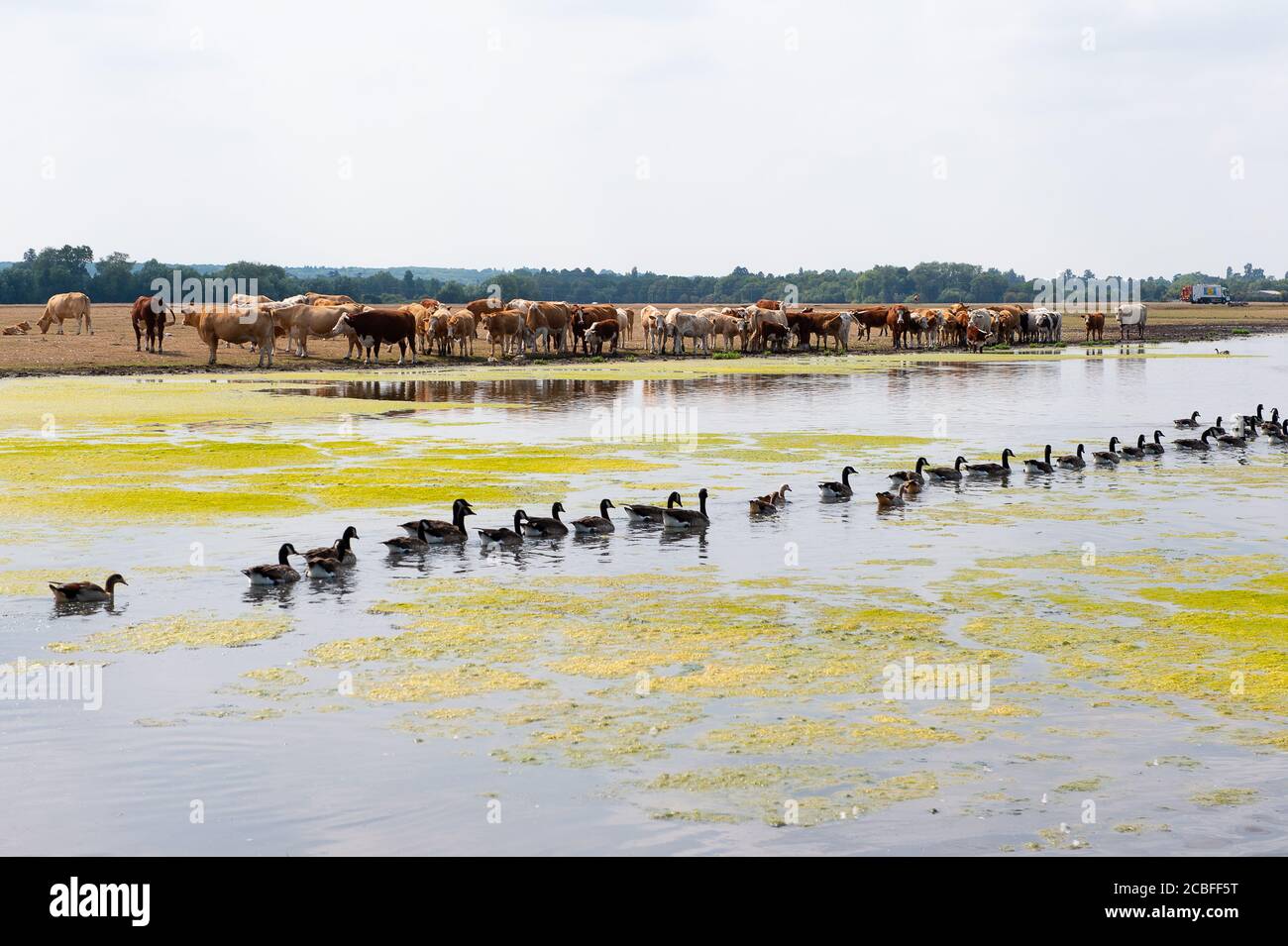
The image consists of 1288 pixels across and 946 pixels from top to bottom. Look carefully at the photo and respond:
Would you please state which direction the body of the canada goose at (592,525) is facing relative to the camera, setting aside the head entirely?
to the viewer's right

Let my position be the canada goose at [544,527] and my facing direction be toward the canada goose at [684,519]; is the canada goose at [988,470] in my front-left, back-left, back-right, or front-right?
front-left

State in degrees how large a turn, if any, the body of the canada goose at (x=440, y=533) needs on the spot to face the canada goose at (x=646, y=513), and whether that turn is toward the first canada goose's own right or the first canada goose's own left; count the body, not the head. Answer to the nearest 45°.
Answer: approximately 45° to the first canada goose's own left

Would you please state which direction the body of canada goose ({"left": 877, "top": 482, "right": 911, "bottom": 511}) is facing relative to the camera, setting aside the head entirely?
to the viewer's right

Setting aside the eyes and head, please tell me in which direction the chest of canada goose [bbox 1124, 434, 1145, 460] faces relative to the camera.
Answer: to the viewer's right

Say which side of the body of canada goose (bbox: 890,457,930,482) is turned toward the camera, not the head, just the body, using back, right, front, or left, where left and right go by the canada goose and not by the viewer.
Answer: right

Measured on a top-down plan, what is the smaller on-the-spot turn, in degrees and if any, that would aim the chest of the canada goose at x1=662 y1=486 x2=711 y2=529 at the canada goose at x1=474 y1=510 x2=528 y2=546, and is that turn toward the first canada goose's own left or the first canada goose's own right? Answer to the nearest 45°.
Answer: approximately 135° to the first canada goose's own right

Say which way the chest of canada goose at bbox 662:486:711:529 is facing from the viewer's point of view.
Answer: to the viewer's right

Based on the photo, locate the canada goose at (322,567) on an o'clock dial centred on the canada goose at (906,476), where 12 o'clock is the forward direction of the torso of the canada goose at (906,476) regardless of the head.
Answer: the canada goose at (322,567) is roughly at 4 o'clock from the canada goose at (906,476).

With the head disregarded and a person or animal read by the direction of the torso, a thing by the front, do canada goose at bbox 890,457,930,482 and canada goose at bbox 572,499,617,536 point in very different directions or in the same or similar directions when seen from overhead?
same or similar directions

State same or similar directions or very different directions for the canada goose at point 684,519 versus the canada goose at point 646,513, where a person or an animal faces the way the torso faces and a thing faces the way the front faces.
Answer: same or similar directions

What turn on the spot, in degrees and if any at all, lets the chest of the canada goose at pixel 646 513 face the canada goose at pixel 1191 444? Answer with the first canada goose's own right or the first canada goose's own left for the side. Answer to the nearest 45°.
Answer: approximately 45° to the first canada goose's own left

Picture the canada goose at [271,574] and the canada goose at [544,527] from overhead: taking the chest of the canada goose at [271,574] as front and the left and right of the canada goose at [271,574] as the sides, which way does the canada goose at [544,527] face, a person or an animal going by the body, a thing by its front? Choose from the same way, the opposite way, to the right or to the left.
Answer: the same way

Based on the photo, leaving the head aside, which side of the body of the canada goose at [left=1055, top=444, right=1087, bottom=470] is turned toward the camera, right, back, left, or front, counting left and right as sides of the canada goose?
right

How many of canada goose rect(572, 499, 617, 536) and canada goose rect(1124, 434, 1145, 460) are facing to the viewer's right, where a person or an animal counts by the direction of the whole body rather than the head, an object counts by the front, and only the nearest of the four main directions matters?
2

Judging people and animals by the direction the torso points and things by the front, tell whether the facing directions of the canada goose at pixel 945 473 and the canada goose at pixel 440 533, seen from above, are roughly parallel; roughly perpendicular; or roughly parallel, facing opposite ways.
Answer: roughly parallel

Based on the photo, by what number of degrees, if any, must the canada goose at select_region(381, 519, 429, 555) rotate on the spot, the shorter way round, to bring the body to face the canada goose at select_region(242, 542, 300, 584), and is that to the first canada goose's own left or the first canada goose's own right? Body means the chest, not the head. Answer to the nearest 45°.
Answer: approximately 135° to the first canada goose's own right

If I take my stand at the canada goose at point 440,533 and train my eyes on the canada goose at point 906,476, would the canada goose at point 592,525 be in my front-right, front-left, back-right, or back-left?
front-right

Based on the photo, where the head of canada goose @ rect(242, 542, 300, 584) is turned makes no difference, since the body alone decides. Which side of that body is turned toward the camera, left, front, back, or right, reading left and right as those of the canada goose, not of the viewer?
right

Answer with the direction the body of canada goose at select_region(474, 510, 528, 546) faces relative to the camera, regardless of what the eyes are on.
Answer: to the viewer's right

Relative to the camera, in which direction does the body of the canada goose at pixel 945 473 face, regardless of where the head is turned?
to the viewer's right
